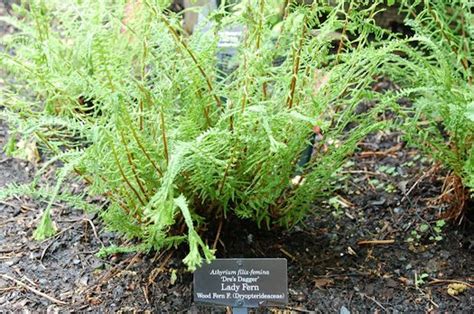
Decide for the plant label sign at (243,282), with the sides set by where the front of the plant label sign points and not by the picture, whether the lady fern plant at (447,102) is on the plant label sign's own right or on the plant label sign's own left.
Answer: on the plant label sign's own left

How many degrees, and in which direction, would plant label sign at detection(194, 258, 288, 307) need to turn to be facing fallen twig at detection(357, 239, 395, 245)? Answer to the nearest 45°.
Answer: approximately 135° to its left

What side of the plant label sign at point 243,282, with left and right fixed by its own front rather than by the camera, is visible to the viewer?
front

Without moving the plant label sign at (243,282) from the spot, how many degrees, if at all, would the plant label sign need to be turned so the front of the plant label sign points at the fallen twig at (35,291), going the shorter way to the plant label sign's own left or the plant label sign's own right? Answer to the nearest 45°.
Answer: approximately 90° to the plant label sign's own right
